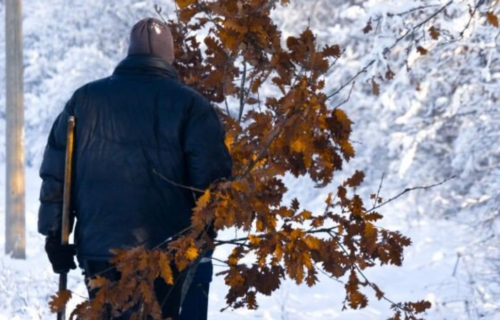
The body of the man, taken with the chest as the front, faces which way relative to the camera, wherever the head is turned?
away from the camera

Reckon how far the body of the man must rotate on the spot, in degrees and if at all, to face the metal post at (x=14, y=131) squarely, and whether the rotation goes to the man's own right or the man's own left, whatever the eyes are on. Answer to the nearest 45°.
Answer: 0° — they already face it

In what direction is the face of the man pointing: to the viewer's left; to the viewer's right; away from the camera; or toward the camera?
away from the camera
